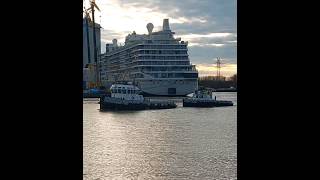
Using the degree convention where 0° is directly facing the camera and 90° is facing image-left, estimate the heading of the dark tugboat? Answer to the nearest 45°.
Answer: approximately 90°
